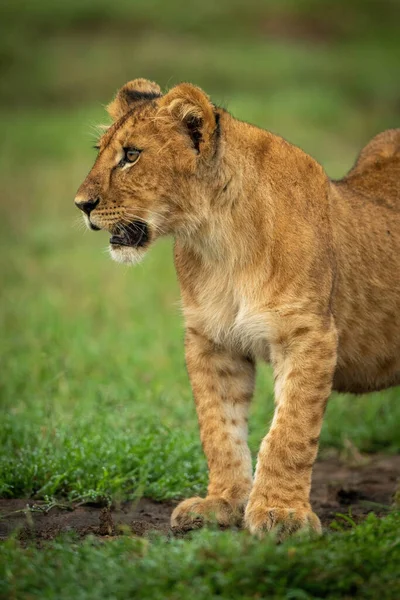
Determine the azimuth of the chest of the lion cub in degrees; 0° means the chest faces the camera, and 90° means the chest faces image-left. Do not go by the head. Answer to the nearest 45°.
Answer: approximately 45°
